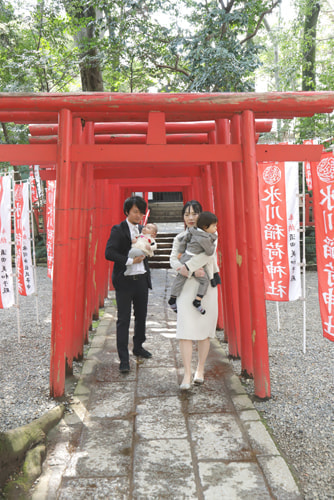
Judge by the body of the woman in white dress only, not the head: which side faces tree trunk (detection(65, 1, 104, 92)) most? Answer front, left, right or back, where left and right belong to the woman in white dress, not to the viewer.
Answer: back

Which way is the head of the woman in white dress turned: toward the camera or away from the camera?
toward the camera

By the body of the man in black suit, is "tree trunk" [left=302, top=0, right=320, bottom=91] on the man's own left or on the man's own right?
on the man's own left

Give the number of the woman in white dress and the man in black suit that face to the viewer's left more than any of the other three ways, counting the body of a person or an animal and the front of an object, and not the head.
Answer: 0

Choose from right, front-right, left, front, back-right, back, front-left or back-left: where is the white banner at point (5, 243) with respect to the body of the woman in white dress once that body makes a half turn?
front-left

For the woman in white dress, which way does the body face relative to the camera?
toward the camera

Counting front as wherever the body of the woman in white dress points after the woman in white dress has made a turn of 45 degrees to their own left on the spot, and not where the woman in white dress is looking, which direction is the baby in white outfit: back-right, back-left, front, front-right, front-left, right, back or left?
back

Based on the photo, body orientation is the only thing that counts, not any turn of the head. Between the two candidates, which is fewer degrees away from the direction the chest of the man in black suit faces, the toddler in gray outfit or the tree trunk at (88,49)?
the toddler in gray outfit

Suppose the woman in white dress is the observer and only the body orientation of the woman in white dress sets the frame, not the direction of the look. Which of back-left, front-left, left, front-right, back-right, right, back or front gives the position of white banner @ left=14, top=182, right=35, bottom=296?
back-right

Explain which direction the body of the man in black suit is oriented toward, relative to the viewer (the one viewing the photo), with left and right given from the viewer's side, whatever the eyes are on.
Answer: facing the viewer and to the right of the viewer
